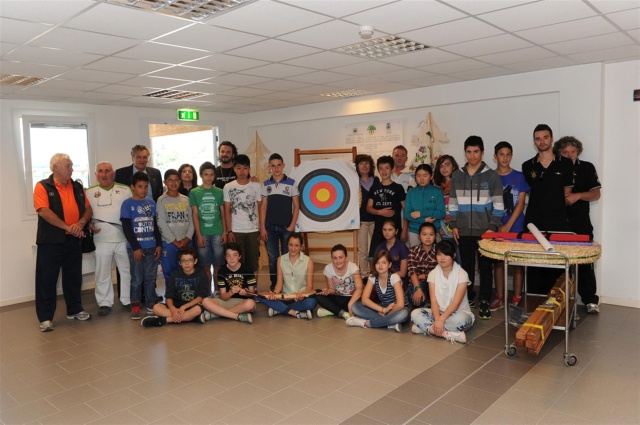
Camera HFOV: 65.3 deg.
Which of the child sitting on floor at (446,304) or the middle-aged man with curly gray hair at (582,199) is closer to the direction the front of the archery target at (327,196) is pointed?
the child sitting on floor

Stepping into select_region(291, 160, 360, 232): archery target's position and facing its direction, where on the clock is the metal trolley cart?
The metal trolley cart is roughly at 11 o'clock from the archery target.

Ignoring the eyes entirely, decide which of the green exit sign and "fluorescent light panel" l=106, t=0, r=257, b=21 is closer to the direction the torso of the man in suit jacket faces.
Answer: the fluorescent light panel

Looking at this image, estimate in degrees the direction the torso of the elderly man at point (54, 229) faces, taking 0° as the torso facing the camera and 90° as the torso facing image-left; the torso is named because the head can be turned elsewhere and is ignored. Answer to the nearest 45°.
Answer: approximately 315°

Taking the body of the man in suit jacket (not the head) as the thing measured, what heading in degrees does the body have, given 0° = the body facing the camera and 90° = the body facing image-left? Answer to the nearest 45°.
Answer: approximately 0°

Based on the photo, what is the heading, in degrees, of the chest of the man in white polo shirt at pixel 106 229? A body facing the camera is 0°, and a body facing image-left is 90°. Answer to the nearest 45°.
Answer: approximately 0°

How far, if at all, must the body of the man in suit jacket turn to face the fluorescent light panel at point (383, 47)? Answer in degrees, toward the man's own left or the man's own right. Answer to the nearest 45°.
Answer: approximately 45° to the man's own left

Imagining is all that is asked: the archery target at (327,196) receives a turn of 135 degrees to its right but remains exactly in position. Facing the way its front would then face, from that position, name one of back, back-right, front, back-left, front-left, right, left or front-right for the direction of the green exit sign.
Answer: front
